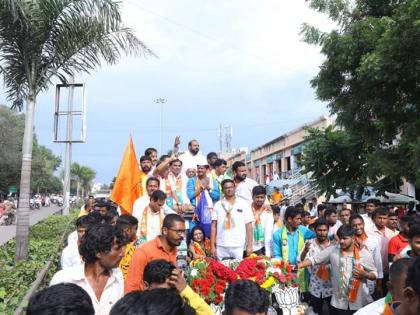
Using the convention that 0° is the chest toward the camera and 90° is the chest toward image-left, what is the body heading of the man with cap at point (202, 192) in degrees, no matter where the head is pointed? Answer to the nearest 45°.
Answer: approximately 0°

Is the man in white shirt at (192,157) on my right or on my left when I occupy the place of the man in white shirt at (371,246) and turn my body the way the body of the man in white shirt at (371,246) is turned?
on my right

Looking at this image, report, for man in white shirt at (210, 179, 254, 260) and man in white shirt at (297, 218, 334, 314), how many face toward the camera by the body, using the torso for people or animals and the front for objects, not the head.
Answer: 2

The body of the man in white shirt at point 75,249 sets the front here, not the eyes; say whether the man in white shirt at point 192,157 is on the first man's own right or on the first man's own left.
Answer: on the first man's own left

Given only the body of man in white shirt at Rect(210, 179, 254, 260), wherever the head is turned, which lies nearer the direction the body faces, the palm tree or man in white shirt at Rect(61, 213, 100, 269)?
the man in white shirt

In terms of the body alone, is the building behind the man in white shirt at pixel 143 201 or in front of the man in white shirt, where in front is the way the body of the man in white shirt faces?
behind

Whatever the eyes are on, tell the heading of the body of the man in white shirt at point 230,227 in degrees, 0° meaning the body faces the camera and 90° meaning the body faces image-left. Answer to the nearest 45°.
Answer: approximately 0°

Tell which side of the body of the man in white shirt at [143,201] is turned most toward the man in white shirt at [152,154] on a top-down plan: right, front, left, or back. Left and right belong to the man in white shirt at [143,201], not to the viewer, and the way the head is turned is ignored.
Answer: back

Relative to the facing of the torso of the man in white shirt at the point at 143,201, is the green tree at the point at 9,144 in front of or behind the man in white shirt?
behind

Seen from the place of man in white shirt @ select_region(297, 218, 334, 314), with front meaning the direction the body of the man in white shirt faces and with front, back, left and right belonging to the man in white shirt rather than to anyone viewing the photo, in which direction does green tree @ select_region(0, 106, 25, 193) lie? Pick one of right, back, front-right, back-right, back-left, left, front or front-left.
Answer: back-right

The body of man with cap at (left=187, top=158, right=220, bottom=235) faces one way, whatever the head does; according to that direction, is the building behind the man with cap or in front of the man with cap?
behind
